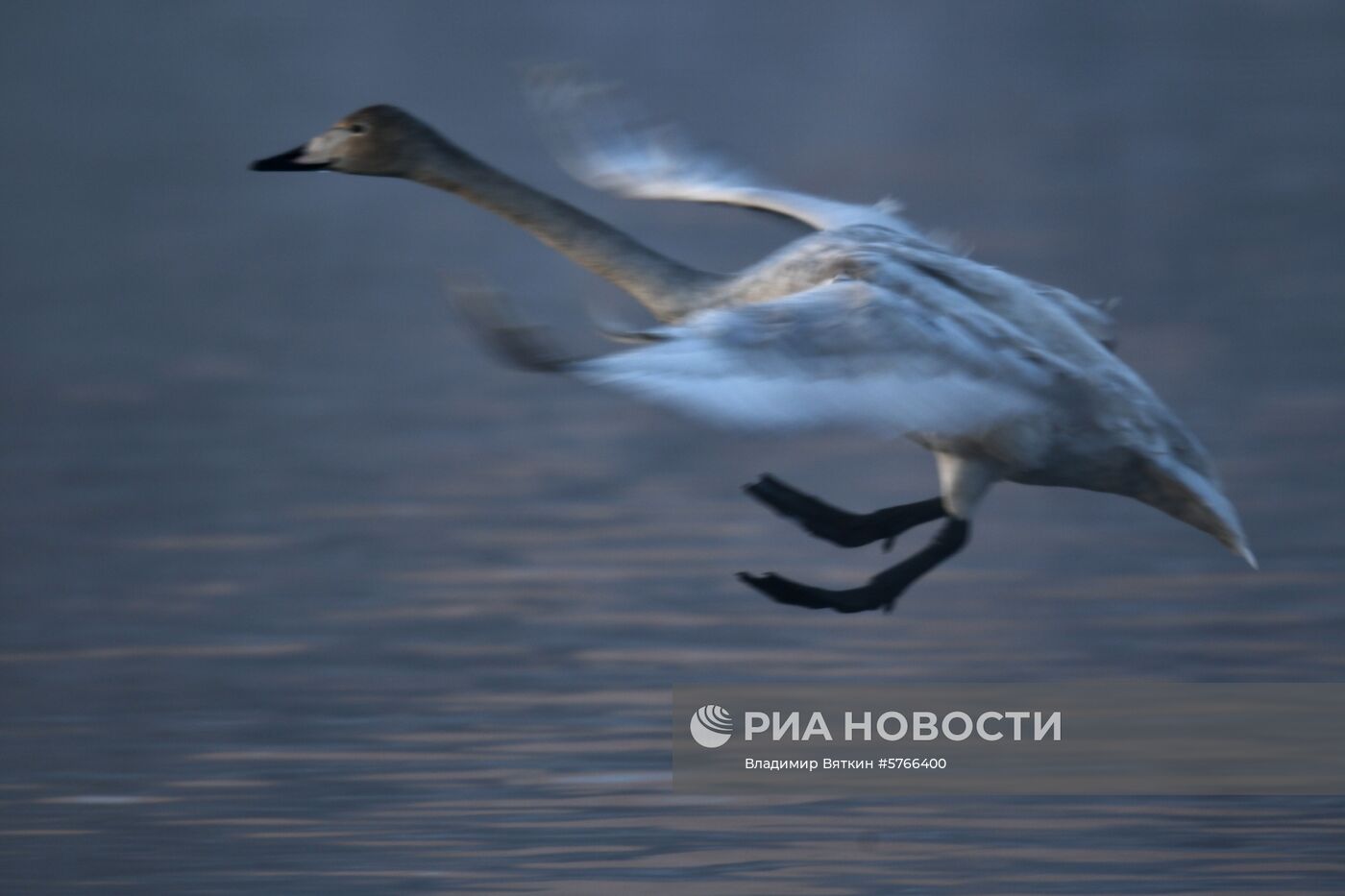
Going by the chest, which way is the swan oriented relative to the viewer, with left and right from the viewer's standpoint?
facing to the left of the viewer
